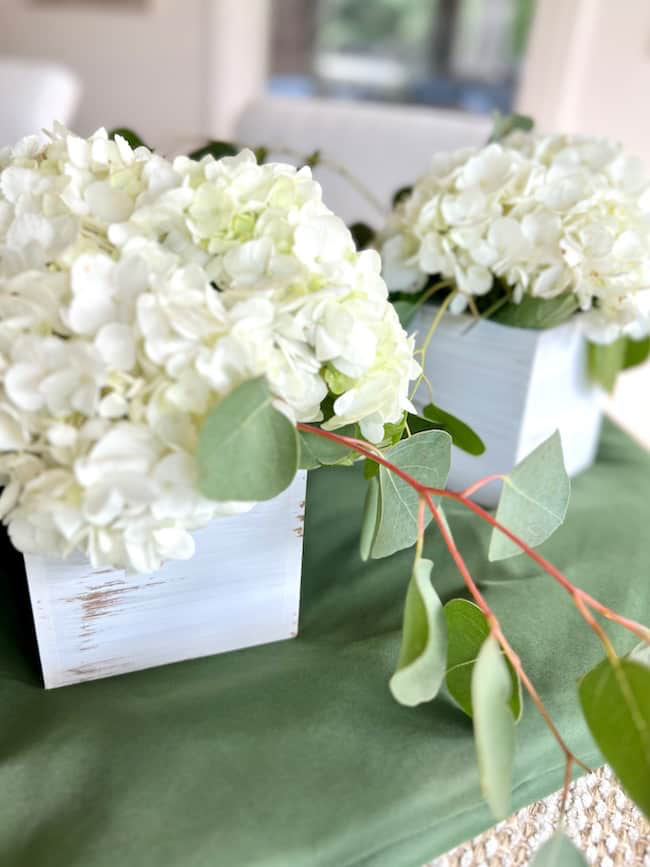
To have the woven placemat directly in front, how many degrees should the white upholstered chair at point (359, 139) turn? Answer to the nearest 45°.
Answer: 0° — it already faces it

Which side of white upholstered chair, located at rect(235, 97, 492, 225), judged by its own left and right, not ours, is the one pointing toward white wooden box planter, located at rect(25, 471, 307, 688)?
front

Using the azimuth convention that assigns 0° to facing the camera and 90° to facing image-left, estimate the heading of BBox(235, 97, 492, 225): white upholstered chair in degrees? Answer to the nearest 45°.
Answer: approximately 0°

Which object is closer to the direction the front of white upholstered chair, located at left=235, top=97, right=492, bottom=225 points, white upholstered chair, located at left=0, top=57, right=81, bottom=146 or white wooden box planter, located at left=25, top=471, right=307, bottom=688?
the white wooden box planter

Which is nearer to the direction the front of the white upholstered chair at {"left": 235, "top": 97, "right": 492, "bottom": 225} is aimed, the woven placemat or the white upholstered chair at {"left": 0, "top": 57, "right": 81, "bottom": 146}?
the woven placemat

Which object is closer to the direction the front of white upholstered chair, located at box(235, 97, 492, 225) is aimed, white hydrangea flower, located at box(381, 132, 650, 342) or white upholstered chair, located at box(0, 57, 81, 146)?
the white hydrangea flower

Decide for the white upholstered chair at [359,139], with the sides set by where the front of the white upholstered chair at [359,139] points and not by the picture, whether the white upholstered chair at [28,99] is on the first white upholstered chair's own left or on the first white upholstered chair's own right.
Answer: on the first white upholstered chair's own right

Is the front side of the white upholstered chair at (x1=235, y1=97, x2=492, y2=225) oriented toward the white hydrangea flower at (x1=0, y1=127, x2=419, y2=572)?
yes

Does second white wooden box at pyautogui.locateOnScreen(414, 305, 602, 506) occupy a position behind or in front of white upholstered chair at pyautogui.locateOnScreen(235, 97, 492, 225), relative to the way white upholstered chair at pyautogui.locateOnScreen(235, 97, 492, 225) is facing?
in front

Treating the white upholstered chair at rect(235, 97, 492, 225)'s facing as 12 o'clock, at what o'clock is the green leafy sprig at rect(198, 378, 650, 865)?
The green leafy sprig is roughly at 12 o'clock from the white upholstered chair.
